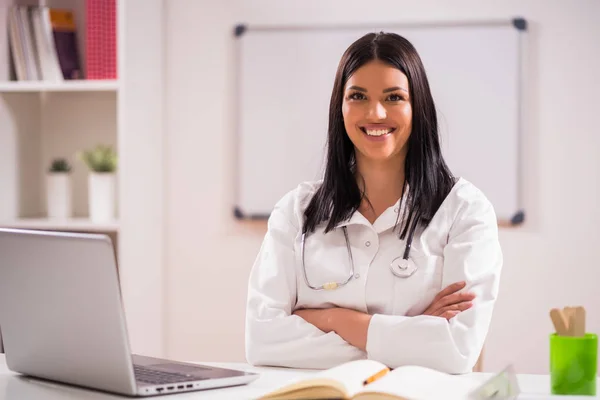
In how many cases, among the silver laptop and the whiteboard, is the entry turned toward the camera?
1

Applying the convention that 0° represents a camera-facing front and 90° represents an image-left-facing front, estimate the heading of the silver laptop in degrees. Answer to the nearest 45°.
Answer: approximately 225°

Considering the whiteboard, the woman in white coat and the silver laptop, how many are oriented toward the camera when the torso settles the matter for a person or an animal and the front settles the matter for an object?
2

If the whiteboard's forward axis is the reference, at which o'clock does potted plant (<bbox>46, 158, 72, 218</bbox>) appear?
The potted plant is roughly at 3 o'clock from the whiteboard.

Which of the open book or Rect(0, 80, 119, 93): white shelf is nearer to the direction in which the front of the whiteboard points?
the open book

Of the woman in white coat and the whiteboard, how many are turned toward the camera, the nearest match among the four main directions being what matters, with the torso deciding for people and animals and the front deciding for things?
2

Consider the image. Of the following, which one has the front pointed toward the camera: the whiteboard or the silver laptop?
the whiteboard

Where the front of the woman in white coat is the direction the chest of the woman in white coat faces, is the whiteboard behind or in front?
behind

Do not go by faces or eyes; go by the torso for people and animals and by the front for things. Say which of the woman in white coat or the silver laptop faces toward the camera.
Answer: the woman in white coat

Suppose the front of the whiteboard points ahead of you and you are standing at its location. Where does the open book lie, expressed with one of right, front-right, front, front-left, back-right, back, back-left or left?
front

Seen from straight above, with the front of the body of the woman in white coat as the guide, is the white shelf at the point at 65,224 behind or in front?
behind

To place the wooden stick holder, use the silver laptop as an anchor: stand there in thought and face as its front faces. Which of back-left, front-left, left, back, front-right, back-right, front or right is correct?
front-right

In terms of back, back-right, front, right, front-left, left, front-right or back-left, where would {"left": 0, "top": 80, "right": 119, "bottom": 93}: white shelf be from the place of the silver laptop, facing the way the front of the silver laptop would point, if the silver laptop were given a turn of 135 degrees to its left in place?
right

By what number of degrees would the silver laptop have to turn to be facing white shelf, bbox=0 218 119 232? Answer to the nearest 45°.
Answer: approximately 45° to its left

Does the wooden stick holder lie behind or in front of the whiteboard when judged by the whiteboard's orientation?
in front

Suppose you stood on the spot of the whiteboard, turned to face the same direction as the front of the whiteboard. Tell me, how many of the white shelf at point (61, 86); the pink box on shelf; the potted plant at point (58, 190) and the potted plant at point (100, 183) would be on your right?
4

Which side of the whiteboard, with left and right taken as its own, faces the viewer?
front

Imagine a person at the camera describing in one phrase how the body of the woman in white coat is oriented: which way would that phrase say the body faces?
toward the camera
